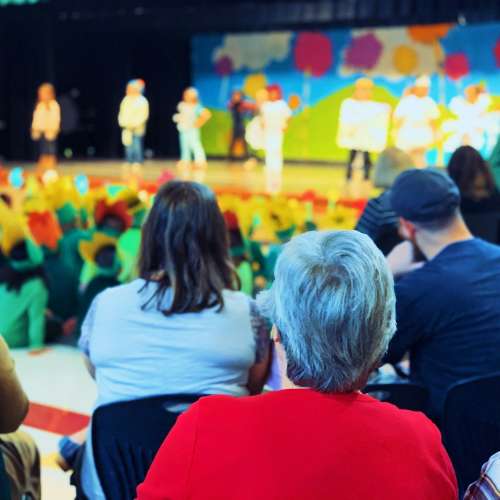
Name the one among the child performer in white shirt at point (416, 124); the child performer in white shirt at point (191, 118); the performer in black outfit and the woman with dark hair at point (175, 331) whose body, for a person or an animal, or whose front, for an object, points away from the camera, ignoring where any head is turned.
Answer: the woman with dark hair

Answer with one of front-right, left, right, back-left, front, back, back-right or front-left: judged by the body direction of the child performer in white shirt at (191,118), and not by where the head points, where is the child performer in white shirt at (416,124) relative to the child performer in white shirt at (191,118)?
front-left

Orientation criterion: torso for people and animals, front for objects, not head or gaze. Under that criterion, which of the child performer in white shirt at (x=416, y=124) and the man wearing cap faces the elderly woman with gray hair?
the child performer in white shirt

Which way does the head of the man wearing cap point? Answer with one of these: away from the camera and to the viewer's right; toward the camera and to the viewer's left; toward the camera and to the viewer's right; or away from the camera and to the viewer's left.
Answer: away from the camera and to the viewer's left

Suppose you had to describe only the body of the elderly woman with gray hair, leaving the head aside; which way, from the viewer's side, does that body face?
away from the camera

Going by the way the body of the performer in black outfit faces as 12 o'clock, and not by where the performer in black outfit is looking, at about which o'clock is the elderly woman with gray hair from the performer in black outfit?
The elderly woman with gray hair is roughly at 12 o'clock from the performer in black outfit.

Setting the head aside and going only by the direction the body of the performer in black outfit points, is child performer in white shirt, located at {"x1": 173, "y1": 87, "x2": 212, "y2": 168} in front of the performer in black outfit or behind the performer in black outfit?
in front

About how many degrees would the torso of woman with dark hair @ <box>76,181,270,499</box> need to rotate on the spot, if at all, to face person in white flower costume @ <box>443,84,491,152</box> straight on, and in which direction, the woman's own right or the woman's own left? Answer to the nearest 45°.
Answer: approximately 45° to the woman's own right

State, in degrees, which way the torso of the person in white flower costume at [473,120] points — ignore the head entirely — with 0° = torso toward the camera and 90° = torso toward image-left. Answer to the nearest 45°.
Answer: approximately 0°

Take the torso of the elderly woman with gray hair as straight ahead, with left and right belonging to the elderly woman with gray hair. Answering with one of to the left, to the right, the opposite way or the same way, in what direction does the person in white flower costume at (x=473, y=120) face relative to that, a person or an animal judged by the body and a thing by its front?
the opposite way

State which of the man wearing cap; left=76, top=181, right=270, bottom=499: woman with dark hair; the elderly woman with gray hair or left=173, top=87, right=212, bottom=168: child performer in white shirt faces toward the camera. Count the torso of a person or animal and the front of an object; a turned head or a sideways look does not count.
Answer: the child performer in white shirt

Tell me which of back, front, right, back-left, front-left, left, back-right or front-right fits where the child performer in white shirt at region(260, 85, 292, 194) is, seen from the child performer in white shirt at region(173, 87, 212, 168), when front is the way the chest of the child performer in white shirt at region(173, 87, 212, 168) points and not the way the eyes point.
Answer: front-left

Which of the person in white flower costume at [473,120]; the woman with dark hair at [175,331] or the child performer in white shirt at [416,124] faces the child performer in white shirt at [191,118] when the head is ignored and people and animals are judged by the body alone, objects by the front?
the woman with dark hair

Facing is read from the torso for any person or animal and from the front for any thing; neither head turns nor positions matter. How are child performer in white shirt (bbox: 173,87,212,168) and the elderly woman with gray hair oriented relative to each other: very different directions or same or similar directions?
very different directions

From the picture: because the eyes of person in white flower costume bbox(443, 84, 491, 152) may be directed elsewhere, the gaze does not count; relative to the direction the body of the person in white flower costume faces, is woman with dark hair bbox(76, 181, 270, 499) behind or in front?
in front

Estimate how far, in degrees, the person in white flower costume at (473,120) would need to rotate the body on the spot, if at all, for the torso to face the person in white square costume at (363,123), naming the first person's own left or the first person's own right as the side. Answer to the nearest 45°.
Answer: approximately 90° to the first person's own right

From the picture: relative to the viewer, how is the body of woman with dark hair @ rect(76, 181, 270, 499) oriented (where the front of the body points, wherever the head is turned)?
away from the camera

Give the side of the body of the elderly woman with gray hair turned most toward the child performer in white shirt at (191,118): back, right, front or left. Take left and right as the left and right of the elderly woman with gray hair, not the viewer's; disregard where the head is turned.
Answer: front

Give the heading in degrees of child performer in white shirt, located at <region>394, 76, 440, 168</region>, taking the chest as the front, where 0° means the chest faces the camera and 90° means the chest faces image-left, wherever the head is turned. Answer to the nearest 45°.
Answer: approximately 0°
